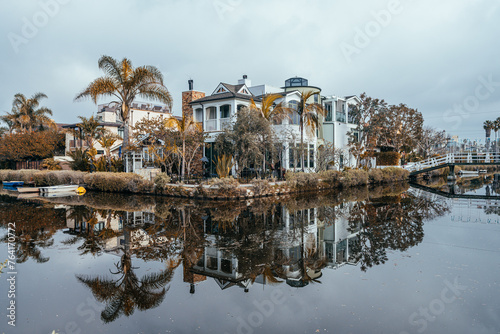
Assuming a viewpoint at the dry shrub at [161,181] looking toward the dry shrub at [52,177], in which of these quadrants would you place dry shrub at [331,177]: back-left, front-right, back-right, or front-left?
back-right

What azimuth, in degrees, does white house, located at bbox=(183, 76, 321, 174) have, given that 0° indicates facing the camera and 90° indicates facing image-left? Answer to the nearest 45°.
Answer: approximately 45°

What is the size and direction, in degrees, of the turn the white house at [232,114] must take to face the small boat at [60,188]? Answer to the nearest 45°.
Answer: approximately 45° to its right

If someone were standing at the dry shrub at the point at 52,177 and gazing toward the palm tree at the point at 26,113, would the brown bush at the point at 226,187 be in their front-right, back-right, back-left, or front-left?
back-right
